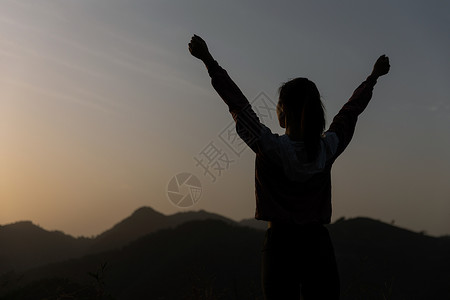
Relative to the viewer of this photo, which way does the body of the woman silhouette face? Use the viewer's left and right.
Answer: facing away from the viewer and to the left of the viewer
